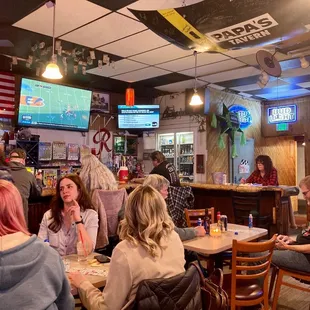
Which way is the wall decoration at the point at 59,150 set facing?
toward the camera

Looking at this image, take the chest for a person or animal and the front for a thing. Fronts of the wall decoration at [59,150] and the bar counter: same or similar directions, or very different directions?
same or similar directions

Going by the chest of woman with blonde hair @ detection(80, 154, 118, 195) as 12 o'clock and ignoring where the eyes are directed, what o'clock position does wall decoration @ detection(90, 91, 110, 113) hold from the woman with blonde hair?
The wall decoration is roughly at 12 o'clock from the woman with blonde hair.

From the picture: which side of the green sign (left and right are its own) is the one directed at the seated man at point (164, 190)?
front

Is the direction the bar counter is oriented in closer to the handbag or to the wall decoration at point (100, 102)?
the handbag

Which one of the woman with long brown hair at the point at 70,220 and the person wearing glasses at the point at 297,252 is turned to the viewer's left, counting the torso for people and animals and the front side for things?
the person wearing glasses

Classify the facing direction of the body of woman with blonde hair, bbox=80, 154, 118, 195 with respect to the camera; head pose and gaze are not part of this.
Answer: away from the camera

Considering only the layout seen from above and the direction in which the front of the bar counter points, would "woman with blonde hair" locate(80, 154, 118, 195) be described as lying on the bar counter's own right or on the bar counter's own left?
on the bar counter's own right

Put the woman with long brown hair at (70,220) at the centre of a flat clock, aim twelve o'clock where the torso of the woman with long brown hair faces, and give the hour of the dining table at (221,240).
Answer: The dining table is roughly at 9 o'clock from the woman with long brown hair.

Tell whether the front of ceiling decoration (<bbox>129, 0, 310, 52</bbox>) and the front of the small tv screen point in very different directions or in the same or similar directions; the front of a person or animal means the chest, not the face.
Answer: same or similar directions

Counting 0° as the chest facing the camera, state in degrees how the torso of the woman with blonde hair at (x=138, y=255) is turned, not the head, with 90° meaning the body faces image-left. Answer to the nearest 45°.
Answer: approximately 135°

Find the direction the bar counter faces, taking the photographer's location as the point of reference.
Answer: facing the viewer

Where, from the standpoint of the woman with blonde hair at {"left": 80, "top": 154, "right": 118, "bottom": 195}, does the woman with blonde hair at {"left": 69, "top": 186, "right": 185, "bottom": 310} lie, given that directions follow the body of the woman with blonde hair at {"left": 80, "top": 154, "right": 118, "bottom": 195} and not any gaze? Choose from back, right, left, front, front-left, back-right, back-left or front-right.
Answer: back

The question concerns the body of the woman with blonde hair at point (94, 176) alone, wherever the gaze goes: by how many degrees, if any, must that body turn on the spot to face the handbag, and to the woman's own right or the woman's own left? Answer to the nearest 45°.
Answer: approximately 180°

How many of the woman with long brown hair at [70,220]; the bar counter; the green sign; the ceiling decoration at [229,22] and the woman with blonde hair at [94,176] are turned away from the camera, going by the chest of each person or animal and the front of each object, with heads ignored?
1

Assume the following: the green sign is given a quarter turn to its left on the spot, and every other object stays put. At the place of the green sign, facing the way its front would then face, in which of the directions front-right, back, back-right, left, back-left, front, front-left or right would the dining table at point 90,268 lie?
right

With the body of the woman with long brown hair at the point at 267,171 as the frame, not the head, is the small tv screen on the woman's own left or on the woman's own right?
on the woman's own right
